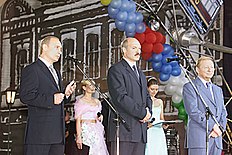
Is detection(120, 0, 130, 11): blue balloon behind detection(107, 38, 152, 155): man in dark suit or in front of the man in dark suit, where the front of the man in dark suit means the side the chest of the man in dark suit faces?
behind

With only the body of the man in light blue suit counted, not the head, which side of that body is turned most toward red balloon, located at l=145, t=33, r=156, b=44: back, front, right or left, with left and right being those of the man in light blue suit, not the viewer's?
back

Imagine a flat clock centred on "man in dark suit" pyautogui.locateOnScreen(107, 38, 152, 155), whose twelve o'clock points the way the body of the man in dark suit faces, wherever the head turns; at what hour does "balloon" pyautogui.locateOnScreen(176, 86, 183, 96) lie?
The balloon is roughly at 8 o'clock from the man in dark suit.

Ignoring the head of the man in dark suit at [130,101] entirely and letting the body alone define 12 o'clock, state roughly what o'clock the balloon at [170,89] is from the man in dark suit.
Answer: The balloon is roughly at 8 o'clock from the man in dark suit.

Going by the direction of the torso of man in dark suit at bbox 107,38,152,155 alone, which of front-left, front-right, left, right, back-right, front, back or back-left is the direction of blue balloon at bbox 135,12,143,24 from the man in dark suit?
back-left

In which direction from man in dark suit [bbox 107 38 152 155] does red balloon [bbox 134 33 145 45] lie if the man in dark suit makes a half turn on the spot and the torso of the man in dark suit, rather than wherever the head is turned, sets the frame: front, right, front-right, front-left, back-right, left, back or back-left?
front-right

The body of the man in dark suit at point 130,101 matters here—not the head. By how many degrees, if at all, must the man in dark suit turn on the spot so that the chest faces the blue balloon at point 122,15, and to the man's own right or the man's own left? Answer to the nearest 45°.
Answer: approximately 135° to the man's own left

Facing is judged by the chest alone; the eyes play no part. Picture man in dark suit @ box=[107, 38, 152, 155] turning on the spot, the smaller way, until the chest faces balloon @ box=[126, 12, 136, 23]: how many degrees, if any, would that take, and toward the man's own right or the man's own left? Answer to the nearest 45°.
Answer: approximately 135° to the man's own left

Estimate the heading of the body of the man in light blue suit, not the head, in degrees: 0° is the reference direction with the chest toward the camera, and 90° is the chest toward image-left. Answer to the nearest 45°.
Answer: approximately 315°

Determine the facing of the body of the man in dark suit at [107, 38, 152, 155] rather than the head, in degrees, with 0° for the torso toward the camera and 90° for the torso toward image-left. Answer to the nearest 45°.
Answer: approximately 315°
